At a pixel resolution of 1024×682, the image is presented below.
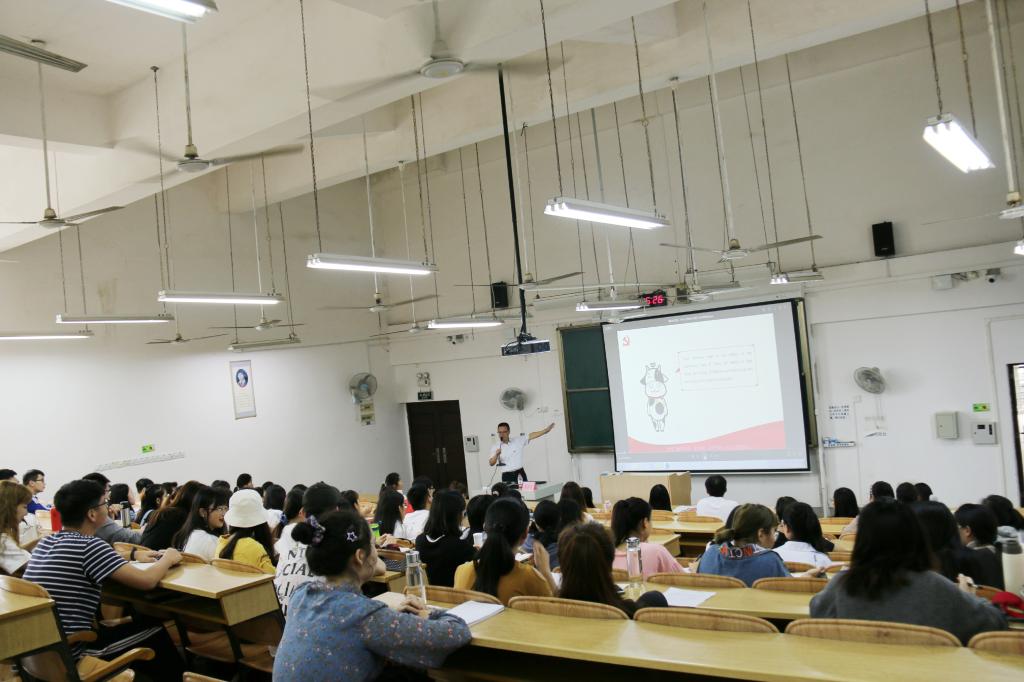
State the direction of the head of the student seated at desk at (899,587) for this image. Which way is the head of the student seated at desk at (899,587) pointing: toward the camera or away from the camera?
away from the camera

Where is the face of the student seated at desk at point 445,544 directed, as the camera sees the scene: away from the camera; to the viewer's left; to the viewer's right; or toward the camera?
away from the camera

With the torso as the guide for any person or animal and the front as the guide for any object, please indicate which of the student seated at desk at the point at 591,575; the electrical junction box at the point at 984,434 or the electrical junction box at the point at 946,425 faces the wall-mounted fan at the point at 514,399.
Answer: the student seated at desk

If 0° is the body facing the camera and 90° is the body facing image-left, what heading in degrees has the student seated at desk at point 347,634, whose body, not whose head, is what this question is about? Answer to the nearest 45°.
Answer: approximately 225°

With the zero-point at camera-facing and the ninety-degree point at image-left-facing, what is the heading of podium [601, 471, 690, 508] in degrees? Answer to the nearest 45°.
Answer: approximately 45°

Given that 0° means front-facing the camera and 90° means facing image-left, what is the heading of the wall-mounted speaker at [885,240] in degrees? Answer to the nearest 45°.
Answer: approximately 45°

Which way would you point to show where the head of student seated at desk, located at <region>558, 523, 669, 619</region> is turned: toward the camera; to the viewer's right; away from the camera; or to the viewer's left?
away from the camera

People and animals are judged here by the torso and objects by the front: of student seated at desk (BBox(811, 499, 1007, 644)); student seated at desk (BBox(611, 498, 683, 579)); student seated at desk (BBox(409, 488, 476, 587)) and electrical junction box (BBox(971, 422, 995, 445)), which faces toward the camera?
the electrical junction box

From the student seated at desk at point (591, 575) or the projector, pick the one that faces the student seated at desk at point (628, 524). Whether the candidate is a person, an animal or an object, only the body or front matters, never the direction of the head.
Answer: the student seated at desk at point (591, 575)

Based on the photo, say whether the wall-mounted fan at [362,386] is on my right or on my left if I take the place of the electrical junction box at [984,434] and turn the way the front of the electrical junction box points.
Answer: on my right

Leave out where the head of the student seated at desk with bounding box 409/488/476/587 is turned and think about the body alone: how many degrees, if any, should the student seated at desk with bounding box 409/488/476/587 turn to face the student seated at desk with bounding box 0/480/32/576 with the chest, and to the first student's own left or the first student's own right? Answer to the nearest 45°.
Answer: approximately 135° to the first student's own left

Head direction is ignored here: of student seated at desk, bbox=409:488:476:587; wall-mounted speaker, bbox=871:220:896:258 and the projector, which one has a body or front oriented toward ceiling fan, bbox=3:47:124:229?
the wall-mounted speaker
